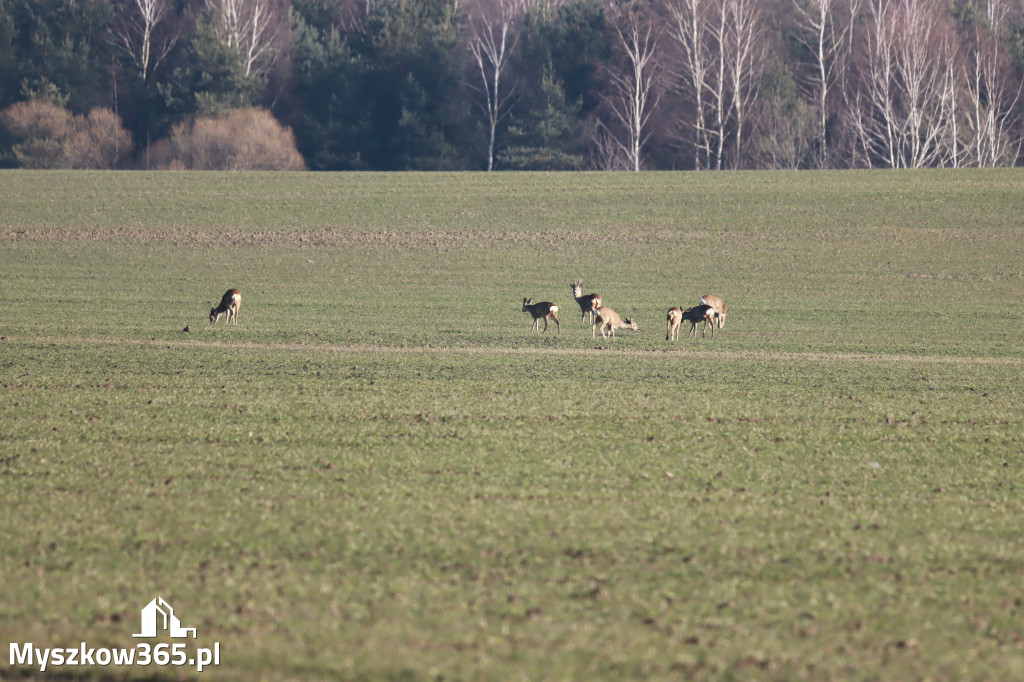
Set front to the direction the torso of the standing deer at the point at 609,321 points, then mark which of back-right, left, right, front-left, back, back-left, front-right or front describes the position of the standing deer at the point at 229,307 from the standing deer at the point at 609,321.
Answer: back

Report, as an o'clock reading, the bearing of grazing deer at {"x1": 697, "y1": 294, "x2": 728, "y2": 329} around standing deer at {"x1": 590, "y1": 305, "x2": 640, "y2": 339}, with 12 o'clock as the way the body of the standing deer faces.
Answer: The grazing deer is roughly at 11 o'clock from the standing deer.

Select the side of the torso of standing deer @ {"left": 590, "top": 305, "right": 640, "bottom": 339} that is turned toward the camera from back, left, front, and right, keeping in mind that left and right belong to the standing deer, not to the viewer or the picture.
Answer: right

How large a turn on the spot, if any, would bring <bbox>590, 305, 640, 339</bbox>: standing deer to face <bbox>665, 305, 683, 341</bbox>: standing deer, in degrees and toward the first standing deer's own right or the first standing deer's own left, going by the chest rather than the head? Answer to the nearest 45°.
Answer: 0° — it already faces it

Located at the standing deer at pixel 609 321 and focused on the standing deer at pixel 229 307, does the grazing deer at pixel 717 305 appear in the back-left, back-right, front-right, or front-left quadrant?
back-right

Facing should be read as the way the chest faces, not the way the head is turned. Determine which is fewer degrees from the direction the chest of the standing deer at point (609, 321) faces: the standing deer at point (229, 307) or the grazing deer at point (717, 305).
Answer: the grazing deer
